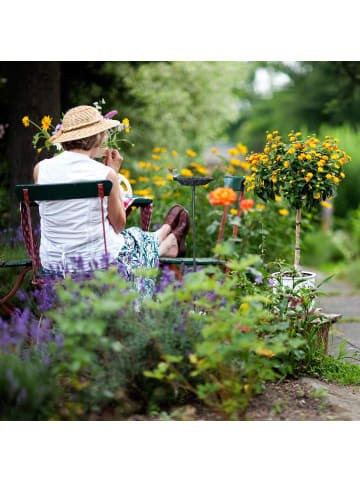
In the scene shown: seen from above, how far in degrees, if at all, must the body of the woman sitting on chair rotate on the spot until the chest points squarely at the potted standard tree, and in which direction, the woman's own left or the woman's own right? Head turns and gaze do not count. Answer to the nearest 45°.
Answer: approximately 45° to the woman's own right

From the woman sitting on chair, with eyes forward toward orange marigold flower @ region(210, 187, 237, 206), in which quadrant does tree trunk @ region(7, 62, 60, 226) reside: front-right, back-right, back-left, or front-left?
back-left

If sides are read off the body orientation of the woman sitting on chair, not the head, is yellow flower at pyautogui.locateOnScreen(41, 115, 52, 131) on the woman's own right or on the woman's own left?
on the woman's own left

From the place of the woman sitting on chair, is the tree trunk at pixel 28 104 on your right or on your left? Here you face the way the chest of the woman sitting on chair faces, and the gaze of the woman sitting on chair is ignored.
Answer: on your left

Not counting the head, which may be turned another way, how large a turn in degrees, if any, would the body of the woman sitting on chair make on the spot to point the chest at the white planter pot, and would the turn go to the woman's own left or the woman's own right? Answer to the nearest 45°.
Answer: approximately 45° to the woman's own right

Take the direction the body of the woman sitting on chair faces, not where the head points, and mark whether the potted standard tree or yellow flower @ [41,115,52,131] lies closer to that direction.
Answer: the potted standard tree

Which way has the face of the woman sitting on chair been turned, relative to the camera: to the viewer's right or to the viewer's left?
to the viewer's right

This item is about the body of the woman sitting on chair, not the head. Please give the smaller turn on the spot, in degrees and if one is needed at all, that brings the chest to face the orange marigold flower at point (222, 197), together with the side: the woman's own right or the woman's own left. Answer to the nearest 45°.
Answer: approximately 90° to the woman's own right

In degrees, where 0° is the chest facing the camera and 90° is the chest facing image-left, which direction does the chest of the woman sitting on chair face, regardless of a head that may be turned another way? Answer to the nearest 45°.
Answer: approximately 225°

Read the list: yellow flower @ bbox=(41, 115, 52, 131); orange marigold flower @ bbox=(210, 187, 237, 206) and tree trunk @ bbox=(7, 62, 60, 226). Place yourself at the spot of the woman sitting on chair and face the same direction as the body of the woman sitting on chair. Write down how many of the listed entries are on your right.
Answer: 1
